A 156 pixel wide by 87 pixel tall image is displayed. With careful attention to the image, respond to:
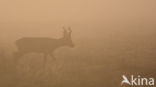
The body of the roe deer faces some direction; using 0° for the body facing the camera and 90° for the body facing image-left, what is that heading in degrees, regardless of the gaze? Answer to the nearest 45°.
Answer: approximately 270°
